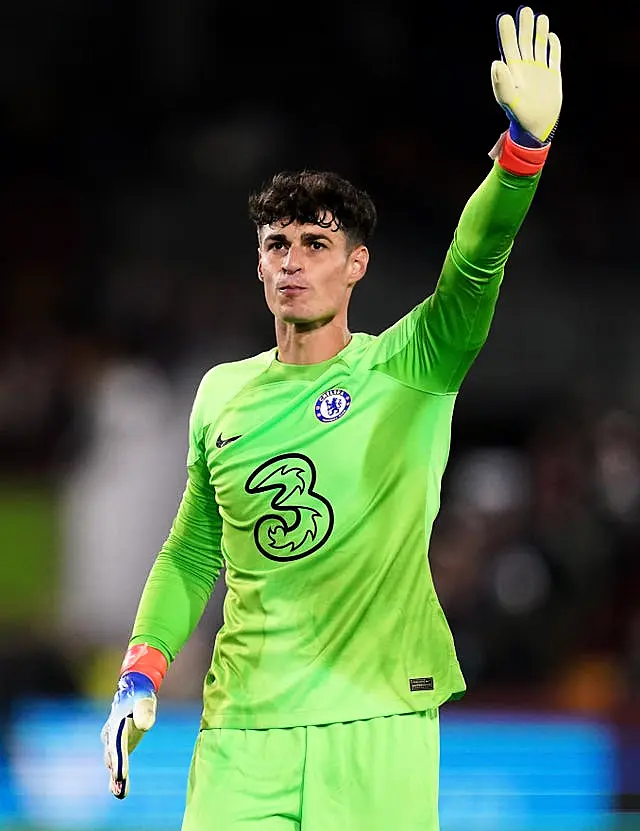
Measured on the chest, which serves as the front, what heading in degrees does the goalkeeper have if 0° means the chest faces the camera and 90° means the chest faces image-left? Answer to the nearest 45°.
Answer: approximately 45°
